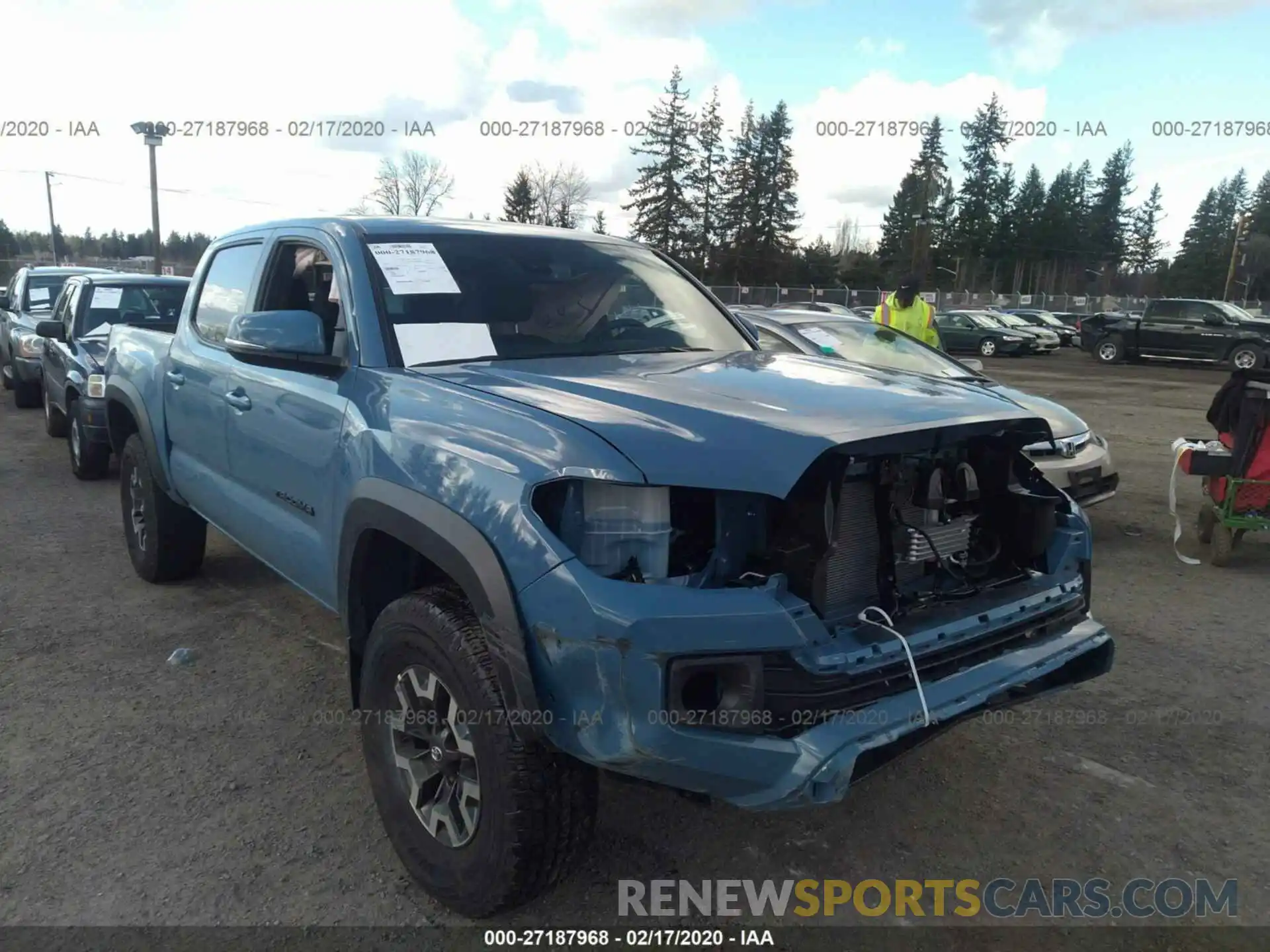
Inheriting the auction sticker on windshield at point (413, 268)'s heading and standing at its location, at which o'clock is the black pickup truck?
The black pickup truck is roughly at 9 o'clock from the auction sticker on windshield.

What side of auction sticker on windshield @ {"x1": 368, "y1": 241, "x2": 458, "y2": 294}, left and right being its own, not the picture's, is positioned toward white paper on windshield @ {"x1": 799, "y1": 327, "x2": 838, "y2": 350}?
left

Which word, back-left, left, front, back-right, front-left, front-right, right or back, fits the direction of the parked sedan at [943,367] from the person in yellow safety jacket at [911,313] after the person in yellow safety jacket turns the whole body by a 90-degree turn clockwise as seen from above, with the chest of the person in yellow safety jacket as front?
left

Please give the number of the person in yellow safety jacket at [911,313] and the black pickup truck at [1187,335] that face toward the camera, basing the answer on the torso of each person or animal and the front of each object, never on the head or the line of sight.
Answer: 1

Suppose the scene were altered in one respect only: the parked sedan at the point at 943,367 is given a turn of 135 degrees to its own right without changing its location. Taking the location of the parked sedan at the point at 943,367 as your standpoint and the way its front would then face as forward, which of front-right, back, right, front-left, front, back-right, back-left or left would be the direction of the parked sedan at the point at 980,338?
right

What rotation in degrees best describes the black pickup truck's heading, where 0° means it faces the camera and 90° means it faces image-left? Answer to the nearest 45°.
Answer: approximately 270°

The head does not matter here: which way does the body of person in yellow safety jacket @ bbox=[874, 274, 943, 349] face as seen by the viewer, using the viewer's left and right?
facing the viewer

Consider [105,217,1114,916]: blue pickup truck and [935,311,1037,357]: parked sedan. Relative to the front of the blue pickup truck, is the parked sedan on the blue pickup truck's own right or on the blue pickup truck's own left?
on the blue pickup truck's own left

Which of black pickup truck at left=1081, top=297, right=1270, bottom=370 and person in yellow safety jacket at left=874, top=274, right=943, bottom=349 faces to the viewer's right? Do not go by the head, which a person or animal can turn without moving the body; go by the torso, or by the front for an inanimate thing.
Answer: the black pickup truck

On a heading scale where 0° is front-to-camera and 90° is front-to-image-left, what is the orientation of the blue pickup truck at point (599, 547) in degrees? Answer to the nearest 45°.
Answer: approximately 315°

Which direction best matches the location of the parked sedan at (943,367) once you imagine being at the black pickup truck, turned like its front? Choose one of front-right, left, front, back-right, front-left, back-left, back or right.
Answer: right

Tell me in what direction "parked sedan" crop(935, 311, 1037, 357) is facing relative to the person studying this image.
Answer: facing the viewer and to the right of the viewer

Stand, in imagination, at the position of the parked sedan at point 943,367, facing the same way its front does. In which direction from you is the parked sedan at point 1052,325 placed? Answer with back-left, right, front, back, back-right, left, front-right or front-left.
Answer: back-left
